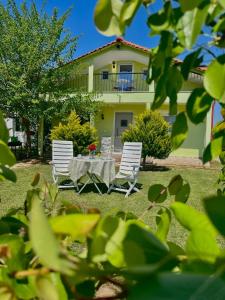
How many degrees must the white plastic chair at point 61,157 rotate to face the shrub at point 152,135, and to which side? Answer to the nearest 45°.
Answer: approximately 90° to its left

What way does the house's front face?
toward the camera

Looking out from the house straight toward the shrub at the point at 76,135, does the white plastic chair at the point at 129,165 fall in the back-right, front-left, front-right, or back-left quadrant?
front-left

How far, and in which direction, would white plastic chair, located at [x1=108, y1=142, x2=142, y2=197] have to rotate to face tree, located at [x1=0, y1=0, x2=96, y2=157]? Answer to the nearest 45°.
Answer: approximately 90° to its right

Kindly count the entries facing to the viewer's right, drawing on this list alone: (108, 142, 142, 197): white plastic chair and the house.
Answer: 0

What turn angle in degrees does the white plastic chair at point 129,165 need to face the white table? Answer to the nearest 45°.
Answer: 0° — it already faces it

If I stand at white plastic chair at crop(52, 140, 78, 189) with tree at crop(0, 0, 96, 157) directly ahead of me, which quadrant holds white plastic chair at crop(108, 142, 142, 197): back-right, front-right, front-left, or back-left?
back-right

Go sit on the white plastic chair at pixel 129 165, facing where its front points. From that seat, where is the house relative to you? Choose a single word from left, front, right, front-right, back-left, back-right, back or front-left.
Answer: back-right

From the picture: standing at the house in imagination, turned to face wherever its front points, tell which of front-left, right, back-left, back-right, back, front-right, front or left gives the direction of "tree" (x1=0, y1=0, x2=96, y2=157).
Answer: front-right

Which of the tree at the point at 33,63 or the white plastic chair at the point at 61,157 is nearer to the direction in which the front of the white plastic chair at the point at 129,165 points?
the white plastic chair

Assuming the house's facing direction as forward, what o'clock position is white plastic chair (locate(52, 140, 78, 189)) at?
The white plastic chair is roughly at 12 o'clock from the house.

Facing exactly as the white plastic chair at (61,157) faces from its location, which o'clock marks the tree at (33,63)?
The tree is roughly at 7 o'clock from the white plastic chair.

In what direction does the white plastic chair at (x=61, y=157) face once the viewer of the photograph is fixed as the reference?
facing the viewer and to the right of the viewer

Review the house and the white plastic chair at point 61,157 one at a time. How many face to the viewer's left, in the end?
0

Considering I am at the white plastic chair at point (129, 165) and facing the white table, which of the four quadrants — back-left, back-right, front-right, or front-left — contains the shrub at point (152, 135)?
back-right

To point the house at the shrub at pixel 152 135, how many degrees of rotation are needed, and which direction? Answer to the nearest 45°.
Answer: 0° — it already faces it

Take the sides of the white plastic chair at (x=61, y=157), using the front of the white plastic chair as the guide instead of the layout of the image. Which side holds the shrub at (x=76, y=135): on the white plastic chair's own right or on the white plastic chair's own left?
on the white plastic chair's own left

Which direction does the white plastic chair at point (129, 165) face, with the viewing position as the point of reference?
facing the viewer and to the left of the viewer

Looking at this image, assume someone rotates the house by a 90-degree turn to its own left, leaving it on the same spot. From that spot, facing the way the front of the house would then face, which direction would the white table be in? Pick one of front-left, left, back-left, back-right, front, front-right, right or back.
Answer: right

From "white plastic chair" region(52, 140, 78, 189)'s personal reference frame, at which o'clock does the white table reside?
The white table is roughly at 12 o'clock from the white plastic chair.
